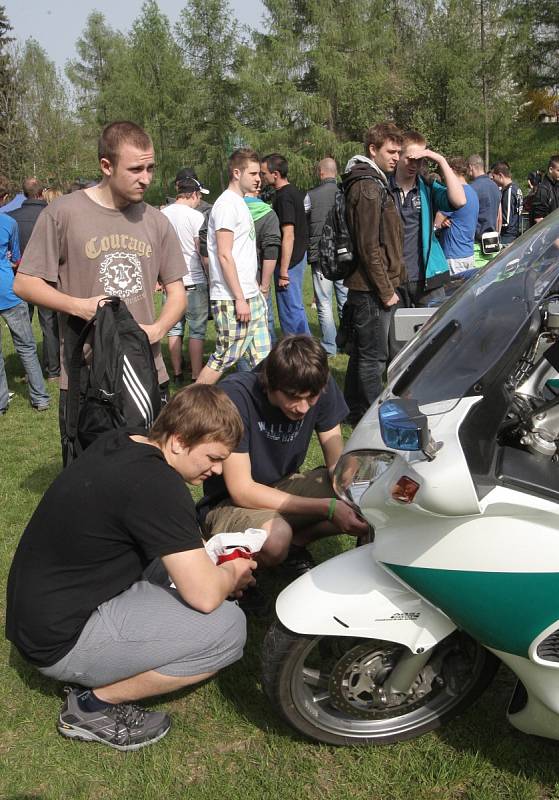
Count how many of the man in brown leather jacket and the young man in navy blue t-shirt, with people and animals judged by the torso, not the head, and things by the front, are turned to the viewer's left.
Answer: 0

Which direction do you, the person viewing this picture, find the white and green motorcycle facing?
facing to the left of the viewer

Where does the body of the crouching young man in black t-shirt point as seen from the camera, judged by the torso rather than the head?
to the viewer's right

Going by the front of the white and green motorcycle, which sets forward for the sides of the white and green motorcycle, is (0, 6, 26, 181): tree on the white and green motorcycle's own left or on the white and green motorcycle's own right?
on the white and green motorcycle's own right

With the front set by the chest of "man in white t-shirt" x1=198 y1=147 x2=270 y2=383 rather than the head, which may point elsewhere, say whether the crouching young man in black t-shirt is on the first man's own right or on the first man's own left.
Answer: on the first man's own right

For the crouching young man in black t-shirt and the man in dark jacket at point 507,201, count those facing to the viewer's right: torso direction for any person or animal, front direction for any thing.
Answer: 1

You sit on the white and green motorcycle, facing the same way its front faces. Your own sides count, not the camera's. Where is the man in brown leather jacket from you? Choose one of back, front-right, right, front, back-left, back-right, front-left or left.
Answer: right

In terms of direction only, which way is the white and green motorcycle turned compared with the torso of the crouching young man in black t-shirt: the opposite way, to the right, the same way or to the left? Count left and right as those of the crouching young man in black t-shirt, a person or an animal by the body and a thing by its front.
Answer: the opposite way

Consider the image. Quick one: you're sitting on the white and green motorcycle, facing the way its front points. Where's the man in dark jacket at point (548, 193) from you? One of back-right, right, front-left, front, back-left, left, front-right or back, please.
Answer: right

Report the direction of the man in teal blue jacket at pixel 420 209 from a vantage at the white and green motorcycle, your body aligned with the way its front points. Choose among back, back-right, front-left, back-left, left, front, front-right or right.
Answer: right
